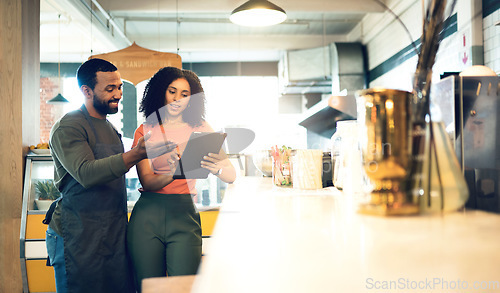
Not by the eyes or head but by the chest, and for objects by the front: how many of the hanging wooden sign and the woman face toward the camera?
2

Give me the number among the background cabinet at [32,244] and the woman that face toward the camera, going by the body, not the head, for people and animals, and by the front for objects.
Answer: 2

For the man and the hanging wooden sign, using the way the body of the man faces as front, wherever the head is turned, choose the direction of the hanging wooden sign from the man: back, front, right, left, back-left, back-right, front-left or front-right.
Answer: back-left

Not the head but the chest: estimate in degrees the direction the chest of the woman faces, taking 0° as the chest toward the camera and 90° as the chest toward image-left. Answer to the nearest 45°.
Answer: approximately 0°

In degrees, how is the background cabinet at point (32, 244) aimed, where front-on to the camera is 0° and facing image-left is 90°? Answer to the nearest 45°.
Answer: approximately 0°

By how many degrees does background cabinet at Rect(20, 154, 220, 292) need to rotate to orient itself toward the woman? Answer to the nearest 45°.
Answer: approximately 45° to its left

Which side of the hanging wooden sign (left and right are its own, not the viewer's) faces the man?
front

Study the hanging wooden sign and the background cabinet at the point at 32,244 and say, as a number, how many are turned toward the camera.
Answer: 2

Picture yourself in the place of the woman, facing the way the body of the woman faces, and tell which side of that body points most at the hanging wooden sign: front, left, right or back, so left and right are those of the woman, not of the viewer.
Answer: back
